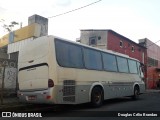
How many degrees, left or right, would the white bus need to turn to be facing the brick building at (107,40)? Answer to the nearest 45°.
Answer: approximately 45° to its left

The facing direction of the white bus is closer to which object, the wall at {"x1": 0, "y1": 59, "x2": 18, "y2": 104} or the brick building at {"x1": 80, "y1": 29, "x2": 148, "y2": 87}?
the brick building

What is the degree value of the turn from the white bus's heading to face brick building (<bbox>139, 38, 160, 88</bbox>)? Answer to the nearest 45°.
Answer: approximately 45° to its left

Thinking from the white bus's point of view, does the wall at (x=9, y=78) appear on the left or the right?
on its left

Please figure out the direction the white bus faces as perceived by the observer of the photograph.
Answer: facing away from the viewer and to the right of the viewer
